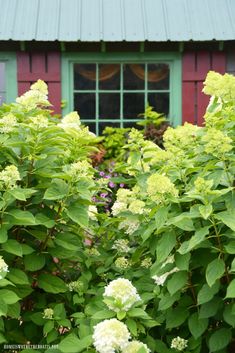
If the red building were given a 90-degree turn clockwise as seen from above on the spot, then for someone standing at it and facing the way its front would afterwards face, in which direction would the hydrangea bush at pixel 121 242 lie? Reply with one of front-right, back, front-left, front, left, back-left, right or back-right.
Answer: left

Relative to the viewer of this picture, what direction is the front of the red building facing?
facing the viewer
